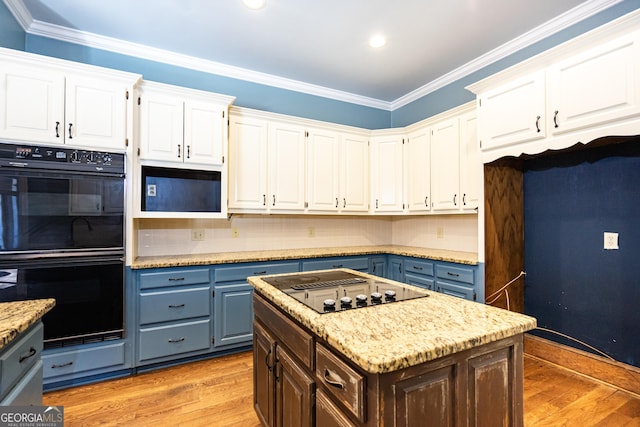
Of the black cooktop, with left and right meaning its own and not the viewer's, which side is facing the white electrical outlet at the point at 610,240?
left

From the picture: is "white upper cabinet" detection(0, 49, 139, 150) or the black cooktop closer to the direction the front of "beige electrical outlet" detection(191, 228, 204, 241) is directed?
the black cooktop

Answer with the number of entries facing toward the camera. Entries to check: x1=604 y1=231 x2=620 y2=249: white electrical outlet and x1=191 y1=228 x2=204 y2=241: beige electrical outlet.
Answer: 2

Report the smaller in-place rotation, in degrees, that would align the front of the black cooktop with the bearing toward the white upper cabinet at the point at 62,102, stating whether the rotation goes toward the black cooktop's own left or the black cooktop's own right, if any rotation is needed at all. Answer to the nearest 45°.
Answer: approximately 135° to the black cooktop's own right

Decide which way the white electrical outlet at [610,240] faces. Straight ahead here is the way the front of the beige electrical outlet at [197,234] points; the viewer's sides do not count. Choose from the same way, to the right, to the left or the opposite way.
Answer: to the right

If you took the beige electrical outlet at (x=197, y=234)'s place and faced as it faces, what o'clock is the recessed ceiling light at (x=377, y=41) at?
The recessed ceiling light is roughly at 10 o'clock from the beige electrical outlet.

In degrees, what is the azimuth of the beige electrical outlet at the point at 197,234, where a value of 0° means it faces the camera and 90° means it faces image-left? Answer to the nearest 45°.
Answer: approximately 0°

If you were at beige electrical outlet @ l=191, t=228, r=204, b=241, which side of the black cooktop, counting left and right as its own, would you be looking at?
back

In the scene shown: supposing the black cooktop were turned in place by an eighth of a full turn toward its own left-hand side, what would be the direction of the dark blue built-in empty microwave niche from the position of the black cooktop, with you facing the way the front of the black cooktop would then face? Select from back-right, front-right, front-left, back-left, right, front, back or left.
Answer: back-left

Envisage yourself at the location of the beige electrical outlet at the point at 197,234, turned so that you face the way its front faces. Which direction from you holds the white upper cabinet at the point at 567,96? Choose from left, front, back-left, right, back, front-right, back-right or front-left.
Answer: front-left

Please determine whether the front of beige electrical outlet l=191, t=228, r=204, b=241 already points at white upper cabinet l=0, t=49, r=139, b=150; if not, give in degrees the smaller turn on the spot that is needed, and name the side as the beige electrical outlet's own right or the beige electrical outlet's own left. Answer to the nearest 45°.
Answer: approximately 45° to the beige electrical outlet's own right
